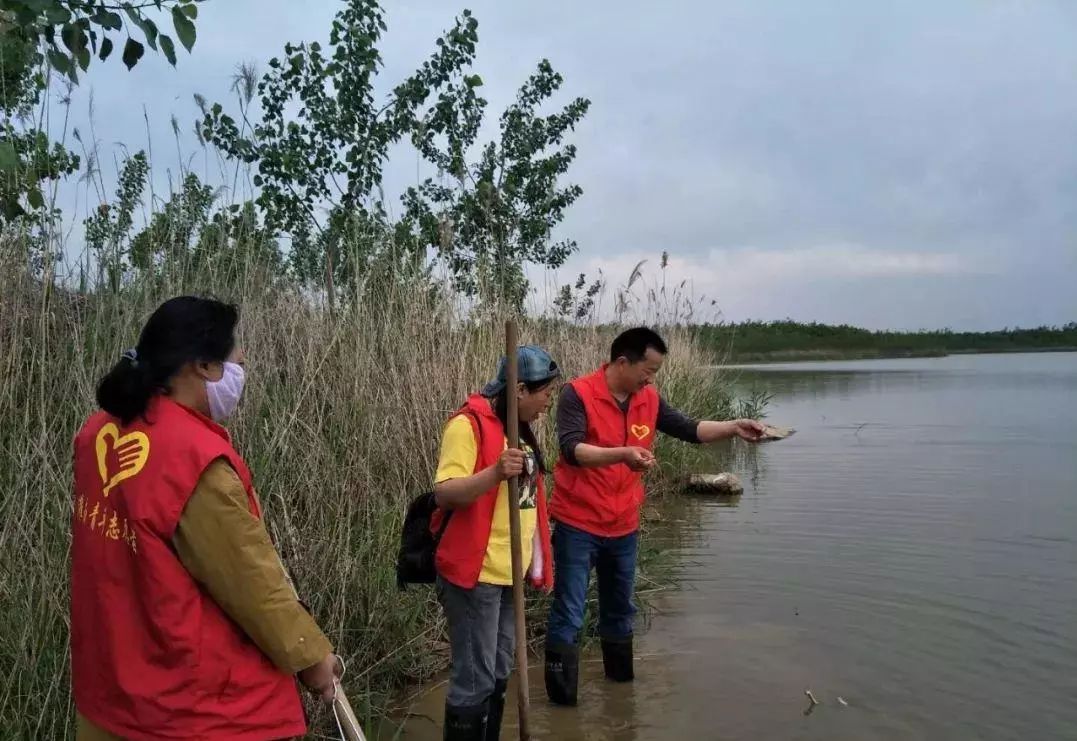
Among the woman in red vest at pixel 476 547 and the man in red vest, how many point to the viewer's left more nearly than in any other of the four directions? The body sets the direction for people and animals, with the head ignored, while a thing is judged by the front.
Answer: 0

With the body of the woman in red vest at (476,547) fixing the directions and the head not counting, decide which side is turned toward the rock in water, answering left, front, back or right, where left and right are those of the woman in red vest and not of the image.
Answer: left

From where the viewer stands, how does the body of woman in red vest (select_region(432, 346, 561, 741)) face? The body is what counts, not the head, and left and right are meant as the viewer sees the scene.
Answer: facing the viewer and to the right of the viewer

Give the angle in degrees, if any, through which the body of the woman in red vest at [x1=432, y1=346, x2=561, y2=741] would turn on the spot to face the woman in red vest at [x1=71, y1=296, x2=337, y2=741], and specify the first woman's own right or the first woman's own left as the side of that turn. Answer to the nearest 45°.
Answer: approximately 90° to the first woman's own right

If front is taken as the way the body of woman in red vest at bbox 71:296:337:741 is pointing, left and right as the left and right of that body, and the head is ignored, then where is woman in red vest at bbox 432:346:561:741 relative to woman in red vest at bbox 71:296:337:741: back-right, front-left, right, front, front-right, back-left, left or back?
front

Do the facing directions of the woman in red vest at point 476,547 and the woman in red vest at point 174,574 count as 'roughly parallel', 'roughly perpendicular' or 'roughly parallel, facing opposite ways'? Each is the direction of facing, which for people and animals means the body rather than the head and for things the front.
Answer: roughly perpendicular

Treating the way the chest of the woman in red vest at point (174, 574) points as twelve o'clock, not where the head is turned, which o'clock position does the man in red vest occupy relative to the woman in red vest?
The man in red vest is roughly at 12 o'clock from the woman in red vest.

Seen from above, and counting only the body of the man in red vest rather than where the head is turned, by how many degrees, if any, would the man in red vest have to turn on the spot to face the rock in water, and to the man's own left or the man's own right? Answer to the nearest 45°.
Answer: approximately 135° to the man's own left

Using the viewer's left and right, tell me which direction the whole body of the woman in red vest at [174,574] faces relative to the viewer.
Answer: facing away from the viewer and to the right of the viewer

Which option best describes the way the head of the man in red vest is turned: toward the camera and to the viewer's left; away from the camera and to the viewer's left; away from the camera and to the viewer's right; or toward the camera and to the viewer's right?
toward the camera and to the viewer's right

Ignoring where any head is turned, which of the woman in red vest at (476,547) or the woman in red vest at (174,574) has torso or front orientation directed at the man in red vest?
the woman in red vest at (174,574)
